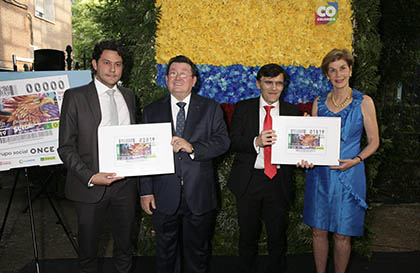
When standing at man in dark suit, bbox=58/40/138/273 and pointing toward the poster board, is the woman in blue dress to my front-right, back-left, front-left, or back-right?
back-right

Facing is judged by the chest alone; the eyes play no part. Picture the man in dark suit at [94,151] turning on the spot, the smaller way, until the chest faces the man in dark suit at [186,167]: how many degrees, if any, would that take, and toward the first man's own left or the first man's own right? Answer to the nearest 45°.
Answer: approximately 45° to the first man's own left

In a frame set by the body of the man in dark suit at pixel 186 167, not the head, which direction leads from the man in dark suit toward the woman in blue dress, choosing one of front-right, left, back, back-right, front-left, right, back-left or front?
left

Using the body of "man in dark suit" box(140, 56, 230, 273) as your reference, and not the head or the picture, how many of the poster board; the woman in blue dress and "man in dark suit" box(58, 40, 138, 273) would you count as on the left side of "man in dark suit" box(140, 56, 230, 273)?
1

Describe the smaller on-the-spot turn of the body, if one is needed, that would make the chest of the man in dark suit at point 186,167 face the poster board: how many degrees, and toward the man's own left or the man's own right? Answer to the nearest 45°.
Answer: approximately 135° to the man's own right

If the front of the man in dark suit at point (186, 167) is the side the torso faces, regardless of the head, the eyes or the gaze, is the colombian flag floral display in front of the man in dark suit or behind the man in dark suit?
behind

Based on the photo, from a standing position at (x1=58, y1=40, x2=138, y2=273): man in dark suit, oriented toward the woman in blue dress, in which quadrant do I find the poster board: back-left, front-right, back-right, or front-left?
back-left

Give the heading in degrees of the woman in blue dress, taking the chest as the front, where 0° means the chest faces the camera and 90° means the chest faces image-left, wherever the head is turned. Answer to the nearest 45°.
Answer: approximately 0°
